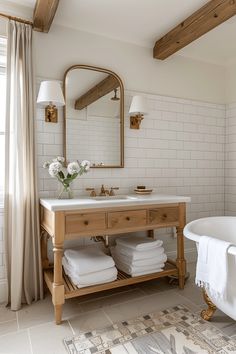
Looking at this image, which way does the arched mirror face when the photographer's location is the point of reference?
facing the viewer and to the right of the viewer

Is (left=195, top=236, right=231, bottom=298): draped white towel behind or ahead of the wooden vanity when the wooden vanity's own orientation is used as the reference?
ahead

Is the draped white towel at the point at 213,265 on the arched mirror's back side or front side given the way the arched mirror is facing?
on the front side

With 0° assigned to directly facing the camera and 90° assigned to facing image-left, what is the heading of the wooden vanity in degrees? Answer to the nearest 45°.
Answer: approximately 315°

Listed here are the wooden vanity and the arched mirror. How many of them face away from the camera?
0

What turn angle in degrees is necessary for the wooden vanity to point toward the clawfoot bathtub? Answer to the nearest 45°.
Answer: approximately 45° to its left
